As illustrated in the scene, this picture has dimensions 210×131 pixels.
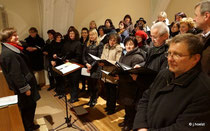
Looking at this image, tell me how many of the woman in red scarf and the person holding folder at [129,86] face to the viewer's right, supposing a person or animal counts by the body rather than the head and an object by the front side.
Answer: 1

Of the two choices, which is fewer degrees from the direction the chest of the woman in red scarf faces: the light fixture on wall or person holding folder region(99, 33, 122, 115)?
the person holding folder

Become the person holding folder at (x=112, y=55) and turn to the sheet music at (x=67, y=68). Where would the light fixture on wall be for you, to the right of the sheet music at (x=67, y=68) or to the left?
right

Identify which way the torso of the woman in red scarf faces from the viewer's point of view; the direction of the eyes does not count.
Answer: to the viewer's right

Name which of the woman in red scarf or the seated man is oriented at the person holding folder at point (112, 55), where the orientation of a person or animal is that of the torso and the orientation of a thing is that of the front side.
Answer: the woman in red scarf

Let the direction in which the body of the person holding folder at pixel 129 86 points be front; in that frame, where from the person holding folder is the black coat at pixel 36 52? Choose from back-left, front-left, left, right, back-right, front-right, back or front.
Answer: right

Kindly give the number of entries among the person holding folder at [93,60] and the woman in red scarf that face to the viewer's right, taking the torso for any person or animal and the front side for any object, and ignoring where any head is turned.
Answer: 1

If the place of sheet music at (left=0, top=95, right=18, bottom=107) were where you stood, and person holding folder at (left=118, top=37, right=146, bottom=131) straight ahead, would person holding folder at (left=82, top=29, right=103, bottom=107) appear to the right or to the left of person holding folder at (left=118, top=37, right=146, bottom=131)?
left

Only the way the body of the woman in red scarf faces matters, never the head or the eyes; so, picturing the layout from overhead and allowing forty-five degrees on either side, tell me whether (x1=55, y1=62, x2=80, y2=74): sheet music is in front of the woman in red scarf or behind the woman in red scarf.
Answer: in front
